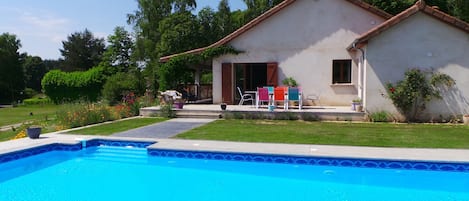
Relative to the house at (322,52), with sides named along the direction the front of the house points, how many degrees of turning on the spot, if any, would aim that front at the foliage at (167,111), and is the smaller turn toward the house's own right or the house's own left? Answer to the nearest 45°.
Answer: approximately 45° to the house's own right

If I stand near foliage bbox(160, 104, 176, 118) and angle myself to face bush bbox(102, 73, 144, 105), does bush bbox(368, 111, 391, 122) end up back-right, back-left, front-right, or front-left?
back-right

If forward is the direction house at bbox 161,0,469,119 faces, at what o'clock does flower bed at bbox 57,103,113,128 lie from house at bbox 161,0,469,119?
The flower bed is roughly at 2 o'clock from the house.

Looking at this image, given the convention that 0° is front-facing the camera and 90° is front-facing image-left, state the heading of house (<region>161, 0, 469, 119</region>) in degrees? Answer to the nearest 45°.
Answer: approximately 0°

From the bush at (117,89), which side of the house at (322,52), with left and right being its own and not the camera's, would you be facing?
right
